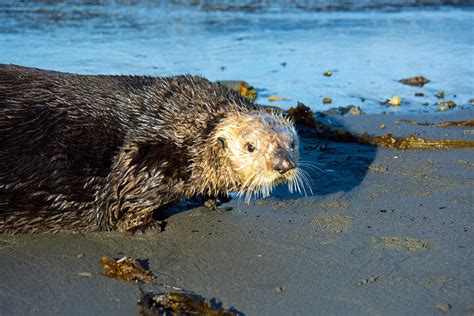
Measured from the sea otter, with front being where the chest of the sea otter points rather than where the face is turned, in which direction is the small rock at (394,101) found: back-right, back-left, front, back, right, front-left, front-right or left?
front-left

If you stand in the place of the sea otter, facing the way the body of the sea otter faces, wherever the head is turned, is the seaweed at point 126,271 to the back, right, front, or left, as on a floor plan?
right

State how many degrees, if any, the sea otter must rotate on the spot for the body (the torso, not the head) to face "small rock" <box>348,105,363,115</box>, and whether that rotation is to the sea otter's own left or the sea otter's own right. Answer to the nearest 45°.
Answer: approximately 45° to the sea otter's own left

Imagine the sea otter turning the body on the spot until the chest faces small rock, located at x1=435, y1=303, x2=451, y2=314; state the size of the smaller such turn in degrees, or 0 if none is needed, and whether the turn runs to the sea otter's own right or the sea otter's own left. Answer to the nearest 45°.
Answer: approximately 45° to the sea otter's own right

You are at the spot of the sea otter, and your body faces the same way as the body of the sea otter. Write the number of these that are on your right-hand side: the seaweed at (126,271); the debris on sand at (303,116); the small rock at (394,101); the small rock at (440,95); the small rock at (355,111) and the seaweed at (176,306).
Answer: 2

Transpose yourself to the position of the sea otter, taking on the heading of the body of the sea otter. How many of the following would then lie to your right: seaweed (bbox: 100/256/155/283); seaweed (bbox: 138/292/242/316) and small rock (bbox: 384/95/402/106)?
2

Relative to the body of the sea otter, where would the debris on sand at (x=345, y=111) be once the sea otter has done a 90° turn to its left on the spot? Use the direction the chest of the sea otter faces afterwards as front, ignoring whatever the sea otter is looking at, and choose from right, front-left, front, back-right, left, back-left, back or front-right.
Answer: front-right

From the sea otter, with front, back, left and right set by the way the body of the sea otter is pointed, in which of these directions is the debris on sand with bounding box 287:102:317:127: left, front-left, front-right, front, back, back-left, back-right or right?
front-left

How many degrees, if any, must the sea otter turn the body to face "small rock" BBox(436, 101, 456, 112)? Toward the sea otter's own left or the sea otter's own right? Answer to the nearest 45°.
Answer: approximately 45° to the sea otter's own left

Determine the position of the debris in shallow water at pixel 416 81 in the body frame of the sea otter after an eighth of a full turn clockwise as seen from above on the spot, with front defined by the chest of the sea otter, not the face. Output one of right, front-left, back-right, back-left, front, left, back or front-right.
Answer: left

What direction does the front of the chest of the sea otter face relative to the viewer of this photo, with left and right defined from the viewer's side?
facing to the right of the viewer
